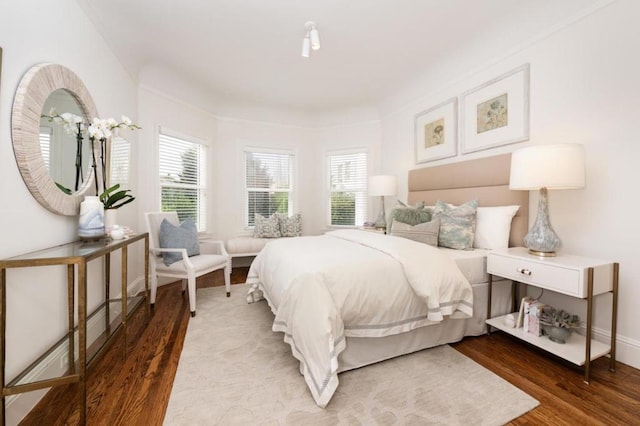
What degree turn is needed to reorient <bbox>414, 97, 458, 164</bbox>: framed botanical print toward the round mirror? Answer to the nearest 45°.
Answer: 0° — it already faces it

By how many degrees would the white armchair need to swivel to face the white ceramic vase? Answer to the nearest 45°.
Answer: approximately 90° to its right

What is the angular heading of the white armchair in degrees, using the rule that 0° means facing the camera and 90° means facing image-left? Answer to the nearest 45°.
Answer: approximately 315°

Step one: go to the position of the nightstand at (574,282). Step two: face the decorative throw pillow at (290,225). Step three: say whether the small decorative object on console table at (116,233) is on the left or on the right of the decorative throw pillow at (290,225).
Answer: left

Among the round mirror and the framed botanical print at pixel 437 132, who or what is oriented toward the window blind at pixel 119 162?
the framed botanical print

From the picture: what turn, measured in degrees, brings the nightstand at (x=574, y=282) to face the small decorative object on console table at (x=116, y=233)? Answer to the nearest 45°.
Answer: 0° — it already faces it

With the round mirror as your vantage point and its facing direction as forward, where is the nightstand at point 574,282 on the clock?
The nightstand is roughly at 12 o'clock from the round mirror.

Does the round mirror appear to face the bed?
yes
